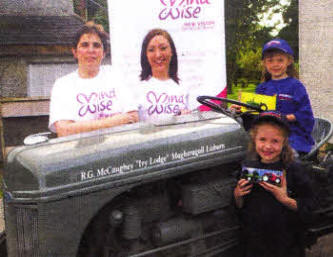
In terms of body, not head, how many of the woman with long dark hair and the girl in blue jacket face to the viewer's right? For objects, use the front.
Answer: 0

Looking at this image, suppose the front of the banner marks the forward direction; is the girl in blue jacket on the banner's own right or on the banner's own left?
on the banner's own left

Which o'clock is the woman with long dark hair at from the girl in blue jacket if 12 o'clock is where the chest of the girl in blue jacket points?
The woman with long dark hair is roughly at 2 o'clock from the girl in blue jacket.

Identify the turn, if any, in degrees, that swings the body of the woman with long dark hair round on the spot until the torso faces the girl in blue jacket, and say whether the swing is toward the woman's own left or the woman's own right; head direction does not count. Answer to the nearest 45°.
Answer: approximately 45° to the woman's own left

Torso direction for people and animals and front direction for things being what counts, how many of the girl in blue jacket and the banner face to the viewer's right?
0

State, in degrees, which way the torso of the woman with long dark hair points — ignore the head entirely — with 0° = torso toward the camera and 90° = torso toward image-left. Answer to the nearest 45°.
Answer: approximately 0°

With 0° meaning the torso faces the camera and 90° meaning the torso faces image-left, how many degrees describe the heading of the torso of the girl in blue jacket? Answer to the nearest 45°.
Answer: approximately 45°
